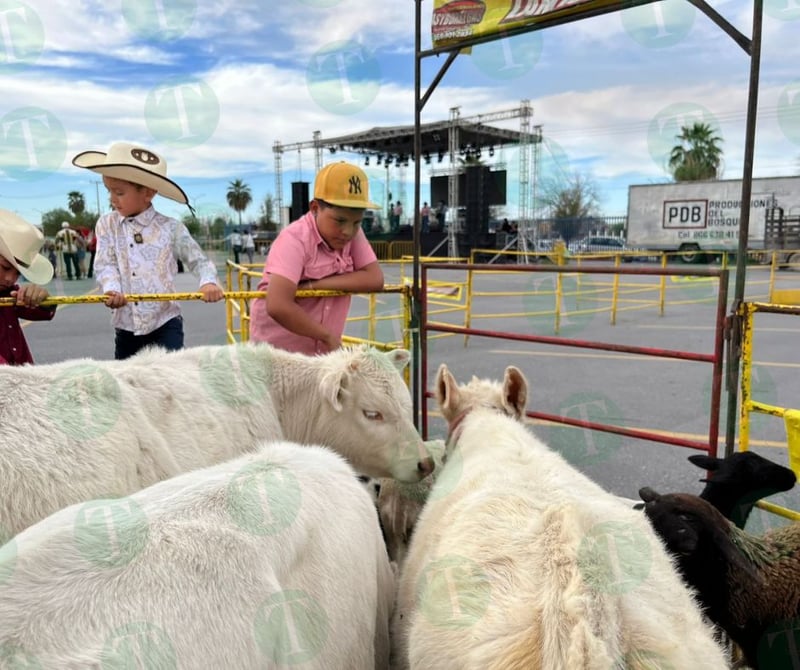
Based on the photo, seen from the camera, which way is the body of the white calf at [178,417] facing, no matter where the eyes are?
to the viewer's right

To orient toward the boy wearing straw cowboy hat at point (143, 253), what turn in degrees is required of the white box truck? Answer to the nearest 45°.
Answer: approximately 90° to its right

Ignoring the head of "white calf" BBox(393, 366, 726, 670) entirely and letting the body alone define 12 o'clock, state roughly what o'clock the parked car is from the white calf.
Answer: The parked car is roughly at 12 o'clock from the white calf.

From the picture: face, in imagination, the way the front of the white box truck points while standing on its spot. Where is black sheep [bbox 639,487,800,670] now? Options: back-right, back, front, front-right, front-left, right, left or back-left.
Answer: right

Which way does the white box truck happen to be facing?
to the viewer's right

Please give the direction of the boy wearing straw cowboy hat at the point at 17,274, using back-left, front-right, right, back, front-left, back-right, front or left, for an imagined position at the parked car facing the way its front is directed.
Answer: left

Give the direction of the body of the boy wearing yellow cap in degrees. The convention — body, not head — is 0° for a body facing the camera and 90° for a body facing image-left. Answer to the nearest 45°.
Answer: approximately 315°

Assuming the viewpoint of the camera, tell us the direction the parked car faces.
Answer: facing to the left of the viewer

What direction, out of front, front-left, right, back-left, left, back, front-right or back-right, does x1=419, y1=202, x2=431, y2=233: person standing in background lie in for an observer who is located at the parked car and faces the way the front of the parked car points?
front-left

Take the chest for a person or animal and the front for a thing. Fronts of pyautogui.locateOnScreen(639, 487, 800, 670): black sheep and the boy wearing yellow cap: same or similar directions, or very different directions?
very different directions
